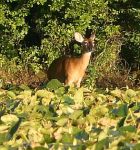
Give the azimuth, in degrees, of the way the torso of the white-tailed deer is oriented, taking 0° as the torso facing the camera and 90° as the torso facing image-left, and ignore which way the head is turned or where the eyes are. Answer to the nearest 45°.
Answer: approximately 315°
